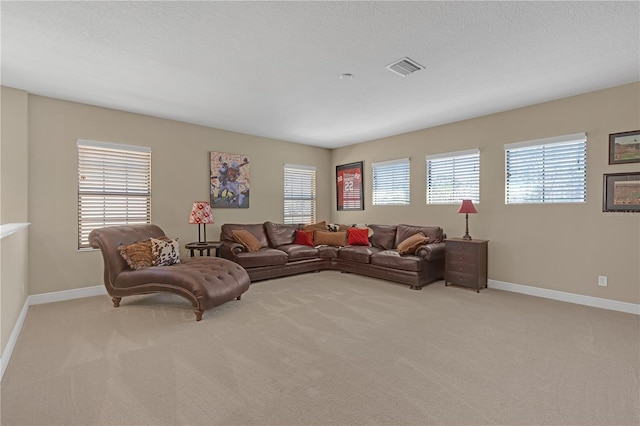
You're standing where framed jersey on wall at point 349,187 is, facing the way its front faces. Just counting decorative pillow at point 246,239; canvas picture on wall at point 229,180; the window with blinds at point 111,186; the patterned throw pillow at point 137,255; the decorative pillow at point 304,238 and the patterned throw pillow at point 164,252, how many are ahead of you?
6

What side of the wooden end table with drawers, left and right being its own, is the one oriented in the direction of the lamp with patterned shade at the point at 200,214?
front

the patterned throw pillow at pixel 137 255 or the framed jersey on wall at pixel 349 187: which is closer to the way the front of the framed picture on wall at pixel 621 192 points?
the patterned throw pillow

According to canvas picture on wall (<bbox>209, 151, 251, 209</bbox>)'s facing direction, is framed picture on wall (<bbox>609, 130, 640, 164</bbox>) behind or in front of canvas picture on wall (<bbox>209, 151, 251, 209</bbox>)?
in front

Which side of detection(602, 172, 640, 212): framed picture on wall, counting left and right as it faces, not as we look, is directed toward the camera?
front

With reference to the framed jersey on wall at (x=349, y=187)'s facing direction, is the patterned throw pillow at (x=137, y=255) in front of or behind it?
in front

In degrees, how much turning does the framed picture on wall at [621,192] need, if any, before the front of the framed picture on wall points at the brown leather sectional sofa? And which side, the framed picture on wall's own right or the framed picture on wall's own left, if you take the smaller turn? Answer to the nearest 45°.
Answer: approximately 90° to the framed picture on wall's own right

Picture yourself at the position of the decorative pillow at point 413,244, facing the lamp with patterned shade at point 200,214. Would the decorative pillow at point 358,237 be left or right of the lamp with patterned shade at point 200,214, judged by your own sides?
right

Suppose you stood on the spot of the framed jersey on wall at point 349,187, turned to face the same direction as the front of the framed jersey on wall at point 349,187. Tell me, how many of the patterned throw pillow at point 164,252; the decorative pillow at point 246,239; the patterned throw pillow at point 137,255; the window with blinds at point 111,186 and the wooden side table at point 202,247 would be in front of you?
5

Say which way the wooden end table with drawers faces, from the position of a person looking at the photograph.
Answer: facing the viewer and to the left of the viewer

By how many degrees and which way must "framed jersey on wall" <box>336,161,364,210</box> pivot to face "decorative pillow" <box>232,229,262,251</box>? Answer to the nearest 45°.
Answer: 0° — it already faces it

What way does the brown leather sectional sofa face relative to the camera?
toward the camera

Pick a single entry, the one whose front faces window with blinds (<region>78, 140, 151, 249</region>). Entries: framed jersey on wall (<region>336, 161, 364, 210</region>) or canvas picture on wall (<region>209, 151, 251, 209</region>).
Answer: framed jersey on wall (<region>336, 161, 364, 210</region>)

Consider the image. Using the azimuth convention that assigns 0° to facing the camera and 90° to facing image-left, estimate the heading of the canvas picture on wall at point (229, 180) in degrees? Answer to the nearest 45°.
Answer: approximately 315°

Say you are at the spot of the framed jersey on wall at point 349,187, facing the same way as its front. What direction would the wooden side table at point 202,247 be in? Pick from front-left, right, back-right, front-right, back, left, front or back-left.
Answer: front

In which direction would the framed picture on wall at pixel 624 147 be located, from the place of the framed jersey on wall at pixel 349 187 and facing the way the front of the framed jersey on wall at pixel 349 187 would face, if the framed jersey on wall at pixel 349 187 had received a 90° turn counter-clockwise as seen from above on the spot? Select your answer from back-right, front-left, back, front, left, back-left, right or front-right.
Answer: front

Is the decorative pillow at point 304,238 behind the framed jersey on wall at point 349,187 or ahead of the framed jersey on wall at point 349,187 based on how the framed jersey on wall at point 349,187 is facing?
ahead
